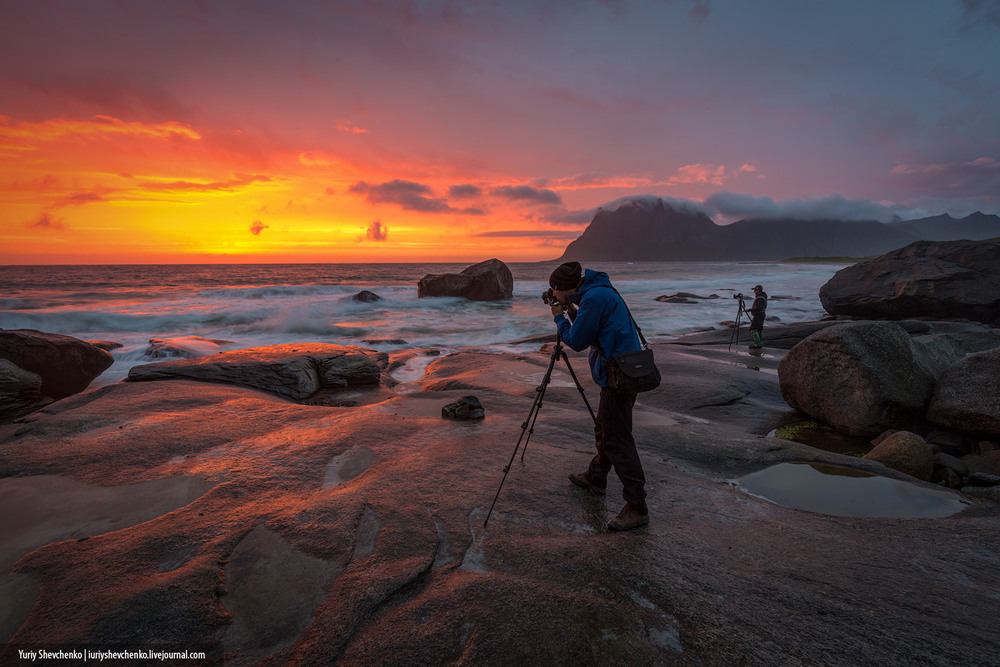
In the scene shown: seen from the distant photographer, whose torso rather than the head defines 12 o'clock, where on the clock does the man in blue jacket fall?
The man in blue jacket is roughly at 9 o'clock from the distant photographer.

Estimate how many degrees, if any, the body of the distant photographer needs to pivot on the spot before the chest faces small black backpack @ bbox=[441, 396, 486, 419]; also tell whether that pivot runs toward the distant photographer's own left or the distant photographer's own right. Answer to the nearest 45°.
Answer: approximately 90° to the distant photographer's own left

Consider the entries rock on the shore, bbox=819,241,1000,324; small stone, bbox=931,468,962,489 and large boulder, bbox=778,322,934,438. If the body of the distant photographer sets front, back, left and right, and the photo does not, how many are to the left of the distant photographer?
2

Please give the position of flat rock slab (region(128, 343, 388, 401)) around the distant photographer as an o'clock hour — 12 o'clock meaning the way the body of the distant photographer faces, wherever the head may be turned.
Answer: The flat rock slab is roughly at 10 o'clock from the distant photographer.

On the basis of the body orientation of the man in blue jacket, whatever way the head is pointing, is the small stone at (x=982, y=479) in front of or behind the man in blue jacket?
behind

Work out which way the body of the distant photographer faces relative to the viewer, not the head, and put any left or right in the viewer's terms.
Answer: facing to the left of the viewer

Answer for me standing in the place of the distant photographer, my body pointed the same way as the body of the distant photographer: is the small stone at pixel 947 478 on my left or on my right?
on my left

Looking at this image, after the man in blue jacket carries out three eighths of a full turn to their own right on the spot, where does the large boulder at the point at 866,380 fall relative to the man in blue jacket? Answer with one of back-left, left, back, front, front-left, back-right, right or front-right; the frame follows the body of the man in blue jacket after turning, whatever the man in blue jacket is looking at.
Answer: front

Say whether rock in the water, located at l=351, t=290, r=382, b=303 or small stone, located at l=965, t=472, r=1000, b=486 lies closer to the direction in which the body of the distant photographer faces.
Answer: the rock in the water

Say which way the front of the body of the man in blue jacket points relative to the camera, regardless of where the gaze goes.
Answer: to the viewer's left
